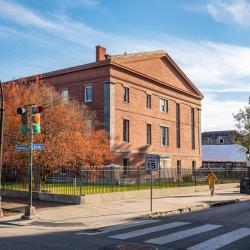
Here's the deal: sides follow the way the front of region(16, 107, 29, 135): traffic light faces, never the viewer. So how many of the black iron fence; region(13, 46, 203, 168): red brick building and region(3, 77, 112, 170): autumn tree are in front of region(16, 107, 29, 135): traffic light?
0

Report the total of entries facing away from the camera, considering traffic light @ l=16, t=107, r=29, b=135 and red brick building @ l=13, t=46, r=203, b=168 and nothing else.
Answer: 0

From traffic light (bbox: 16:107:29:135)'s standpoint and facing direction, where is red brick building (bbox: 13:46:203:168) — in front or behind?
behind

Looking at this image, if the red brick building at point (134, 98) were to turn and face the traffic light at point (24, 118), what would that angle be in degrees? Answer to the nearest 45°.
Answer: approximately 45° to its right

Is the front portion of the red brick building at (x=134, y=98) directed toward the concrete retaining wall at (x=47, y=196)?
no

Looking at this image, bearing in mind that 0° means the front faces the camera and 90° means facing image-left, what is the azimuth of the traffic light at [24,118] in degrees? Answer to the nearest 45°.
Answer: approximately 45°

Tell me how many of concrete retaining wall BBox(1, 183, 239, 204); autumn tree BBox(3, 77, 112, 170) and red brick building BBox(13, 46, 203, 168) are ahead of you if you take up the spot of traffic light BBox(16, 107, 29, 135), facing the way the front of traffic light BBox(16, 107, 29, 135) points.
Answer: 0

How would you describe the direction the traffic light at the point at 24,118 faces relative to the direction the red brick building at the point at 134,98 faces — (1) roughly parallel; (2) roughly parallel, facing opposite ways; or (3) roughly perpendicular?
roughly perpendicular

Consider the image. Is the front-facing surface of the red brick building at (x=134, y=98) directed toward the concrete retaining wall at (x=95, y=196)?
no

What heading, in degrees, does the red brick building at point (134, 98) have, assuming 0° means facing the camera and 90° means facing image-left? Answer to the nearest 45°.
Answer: approximately 315°

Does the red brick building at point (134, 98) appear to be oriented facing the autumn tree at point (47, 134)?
no
